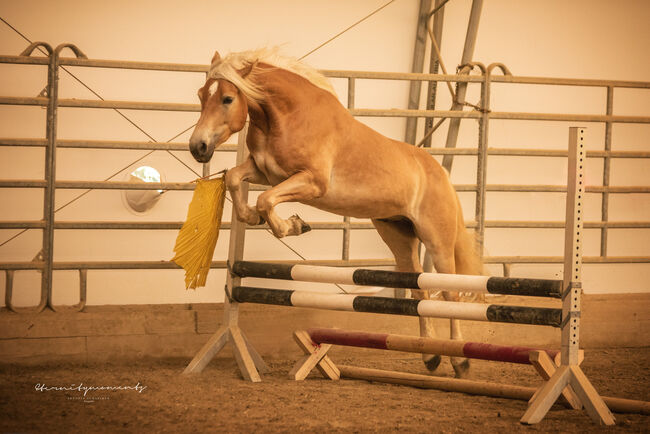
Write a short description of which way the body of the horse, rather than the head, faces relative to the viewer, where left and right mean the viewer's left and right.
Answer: facing the viewer and to the left of the viewer

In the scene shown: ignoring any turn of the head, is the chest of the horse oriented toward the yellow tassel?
no

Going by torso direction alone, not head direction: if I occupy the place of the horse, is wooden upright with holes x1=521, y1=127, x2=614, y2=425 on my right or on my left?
on my left
